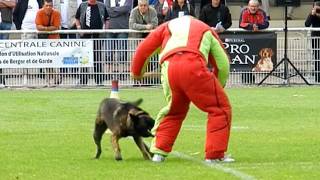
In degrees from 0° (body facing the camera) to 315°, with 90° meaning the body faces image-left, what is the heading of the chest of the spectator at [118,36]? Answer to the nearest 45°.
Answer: approximately 0°

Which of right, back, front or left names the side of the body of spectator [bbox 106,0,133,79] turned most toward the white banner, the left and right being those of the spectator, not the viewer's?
right

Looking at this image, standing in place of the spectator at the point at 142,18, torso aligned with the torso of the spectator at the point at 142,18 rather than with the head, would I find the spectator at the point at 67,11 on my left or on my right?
on my right

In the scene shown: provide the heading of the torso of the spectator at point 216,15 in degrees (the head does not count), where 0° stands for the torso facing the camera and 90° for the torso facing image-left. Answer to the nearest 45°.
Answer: approximately 0°

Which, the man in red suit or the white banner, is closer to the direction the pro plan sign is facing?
the man in red suit

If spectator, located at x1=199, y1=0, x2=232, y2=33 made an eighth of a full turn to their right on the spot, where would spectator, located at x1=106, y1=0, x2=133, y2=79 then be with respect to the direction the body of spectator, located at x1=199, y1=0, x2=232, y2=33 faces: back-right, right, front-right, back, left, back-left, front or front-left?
front-right

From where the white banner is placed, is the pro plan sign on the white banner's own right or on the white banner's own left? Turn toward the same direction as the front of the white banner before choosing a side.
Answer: on the white banner's own left
